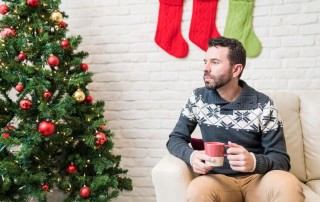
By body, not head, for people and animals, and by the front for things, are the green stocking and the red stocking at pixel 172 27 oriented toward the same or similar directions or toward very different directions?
same or similar directions

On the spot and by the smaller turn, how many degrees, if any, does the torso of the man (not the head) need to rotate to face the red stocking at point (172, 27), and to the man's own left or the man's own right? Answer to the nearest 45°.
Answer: approximately 135° to the man's own right

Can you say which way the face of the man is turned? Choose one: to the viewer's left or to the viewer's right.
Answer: to the viewer's left

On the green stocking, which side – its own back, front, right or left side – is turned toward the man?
front
